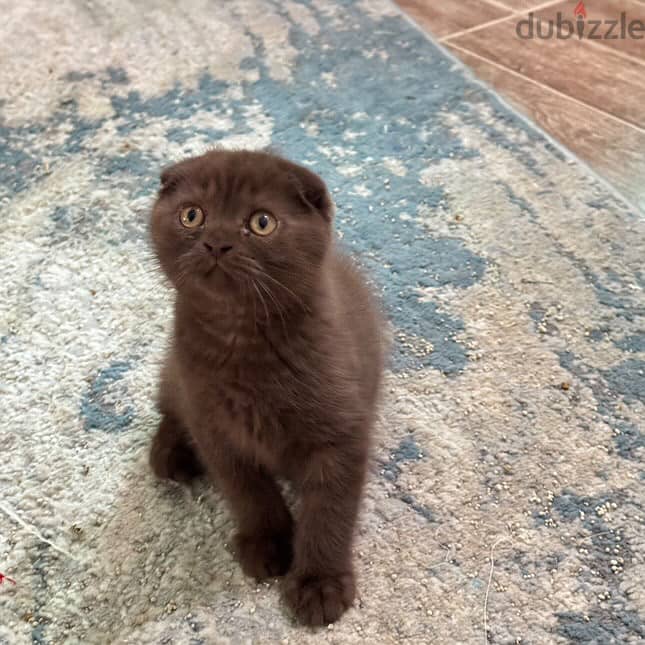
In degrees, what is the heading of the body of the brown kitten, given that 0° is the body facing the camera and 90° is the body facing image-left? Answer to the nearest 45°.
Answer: approximately 0°
